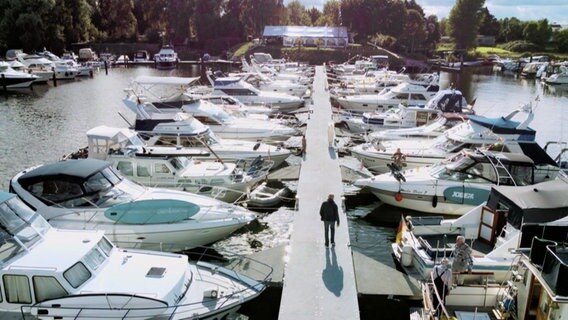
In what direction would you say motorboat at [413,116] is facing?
to the viewer's left

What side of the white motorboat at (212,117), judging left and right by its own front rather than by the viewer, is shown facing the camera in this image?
right

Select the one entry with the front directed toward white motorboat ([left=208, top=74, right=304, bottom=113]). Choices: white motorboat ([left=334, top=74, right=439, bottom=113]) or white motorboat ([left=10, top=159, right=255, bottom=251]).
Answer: white motorboat ([left=334, top=74, right=439, bottom=113])

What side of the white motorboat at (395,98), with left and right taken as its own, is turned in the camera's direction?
left

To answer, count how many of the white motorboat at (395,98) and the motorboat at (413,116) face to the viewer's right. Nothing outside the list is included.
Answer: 0

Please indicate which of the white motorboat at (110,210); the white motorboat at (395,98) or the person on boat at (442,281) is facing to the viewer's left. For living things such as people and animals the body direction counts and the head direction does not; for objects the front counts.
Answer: the white motorboat at (395,98)

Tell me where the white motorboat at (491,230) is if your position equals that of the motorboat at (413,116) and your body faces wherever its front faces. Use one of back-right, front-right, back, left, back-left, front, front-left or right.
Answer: left

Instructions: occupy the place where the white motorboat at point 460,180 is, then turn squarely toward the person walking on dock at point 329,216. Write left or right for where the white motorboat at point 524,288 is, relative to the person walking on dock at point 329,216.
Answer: left

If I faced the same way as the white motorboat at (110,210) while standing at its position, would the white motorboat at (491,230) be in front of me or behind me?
in front

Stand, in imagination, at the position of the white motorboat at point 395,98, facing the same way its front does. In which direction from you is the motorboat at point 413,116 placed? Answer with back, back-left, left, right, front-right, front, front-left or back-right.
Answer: left

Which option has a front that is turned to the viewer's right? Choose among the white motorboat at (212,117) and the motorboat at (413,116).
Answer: the white motorboat

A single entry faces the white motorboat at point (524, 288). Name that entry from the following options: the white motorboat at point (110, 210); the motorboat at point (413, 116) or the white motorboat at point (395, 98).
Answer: the white motorboat at point (110, 210)

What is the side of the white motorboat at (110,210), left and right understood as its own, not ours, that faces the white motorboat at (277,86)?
left
